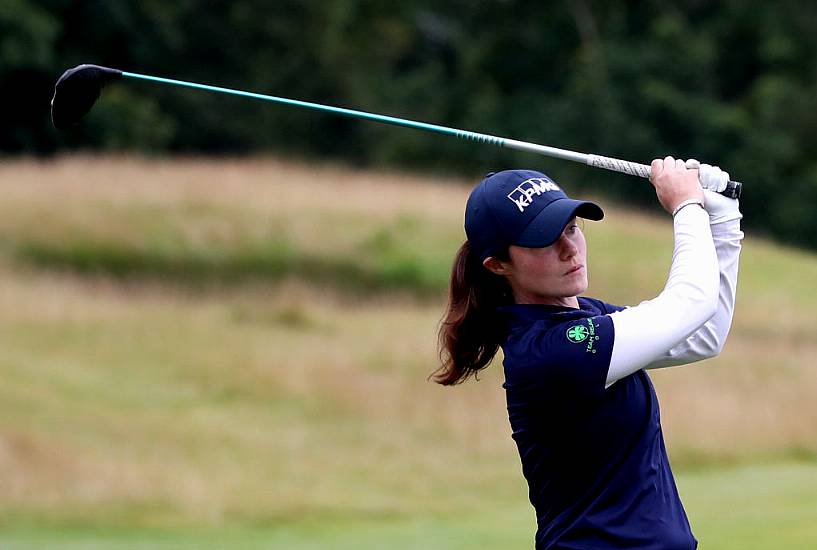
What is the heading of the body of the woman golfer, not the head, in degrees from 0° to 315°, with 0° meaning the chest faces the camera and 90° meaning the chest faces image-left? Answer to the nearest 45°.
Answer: approximately 270°

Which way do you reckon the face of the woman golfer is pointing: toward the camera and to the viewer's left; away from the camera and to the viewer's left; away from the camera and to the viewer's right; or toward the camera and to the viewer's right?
toward the camera and to the viewer's right
